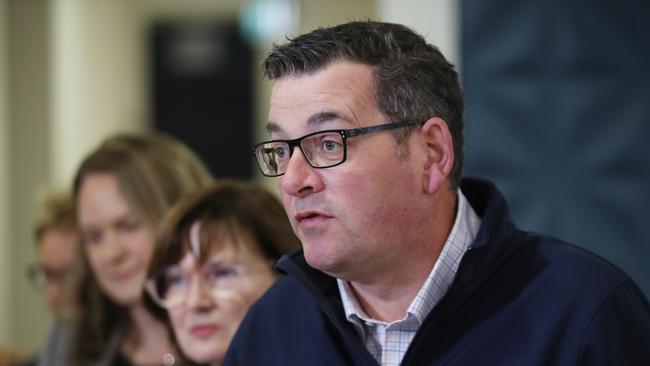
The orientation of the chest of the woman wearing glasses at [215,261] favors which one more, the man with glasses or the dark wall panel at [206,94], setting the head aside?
the man with glasses

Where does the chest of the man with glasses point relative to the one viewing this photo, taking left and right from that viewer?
facing the viewer and to the left of the viewer

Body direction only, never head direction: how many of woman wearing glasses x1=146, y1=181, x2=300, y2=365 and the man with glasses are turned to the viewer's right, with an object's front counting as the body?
0

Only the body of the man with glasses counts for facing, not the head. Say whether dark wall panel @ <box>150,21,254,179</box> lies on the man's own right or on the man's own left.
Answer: on the man's own right

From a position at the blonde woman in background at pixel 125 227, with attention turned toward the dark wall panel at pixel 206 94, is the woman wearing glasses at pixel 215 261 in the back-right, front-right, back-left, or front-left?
back-right

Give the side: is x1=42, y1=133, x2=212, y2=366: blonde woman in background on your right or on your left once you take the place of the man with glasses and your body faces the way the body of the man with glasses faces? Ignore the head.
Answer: on your right

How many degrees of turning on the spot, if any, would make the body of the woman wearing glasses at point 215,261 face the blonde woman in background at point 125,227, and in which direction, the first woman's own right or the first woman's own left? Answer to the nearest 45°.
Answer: approximately 90° to the first woman's own right

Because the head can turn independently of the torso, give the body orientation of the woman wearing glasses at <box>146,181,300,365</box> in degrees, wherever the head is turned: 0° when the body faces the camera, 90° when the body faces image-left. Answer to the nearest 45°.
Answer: approximately 45°

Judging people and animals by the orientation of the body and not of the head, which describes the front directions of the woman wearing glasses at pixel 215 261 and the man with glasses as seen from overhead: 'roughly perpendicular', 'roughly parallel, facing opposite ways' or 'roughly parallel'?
roughly parallel

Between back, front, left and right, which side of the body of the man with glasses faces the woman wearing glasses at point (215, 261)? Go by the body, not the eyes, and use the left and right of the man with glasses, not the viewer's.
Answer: right

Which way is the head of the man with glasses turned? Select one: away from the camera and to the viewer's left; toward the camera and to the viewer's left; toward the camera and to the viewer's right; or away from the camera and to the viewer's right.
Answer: toward the camera and to the viewer's left

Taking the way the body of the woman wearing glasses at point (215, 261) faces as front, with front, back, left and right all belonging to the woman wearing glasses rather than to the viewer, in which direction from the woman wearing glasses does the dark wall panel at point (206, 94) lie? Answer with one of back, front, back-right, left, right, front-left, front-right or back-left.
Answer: back-right

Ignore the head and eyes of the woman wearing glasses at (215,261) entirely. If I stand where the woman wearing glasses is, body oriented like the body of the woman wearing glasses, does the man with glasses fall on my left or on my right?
on my left
